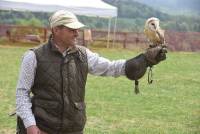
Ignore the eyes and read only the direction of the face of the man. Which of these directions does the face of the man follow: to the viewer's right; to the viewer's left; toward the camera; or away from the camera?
to the viewer's right

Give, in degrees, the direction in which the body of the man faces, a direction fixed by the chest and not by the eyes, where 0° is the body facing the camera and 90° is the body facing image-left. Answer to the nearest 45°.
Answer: approximately 315°

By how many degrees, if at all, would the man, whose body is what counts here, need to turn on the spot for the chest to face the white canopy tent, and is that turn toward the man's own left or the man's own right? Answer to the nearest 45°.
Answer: approximately 135° to the man's own left

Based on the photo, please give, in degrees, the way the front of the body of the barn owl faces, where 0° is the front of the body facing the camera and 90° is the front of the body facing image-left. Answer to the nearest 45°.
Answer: approximately 45°

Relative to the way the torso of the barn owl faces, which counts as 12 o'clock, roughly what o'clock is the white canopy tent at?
The white canopy tent is roughly at 4 o'clock from the barn owl.
